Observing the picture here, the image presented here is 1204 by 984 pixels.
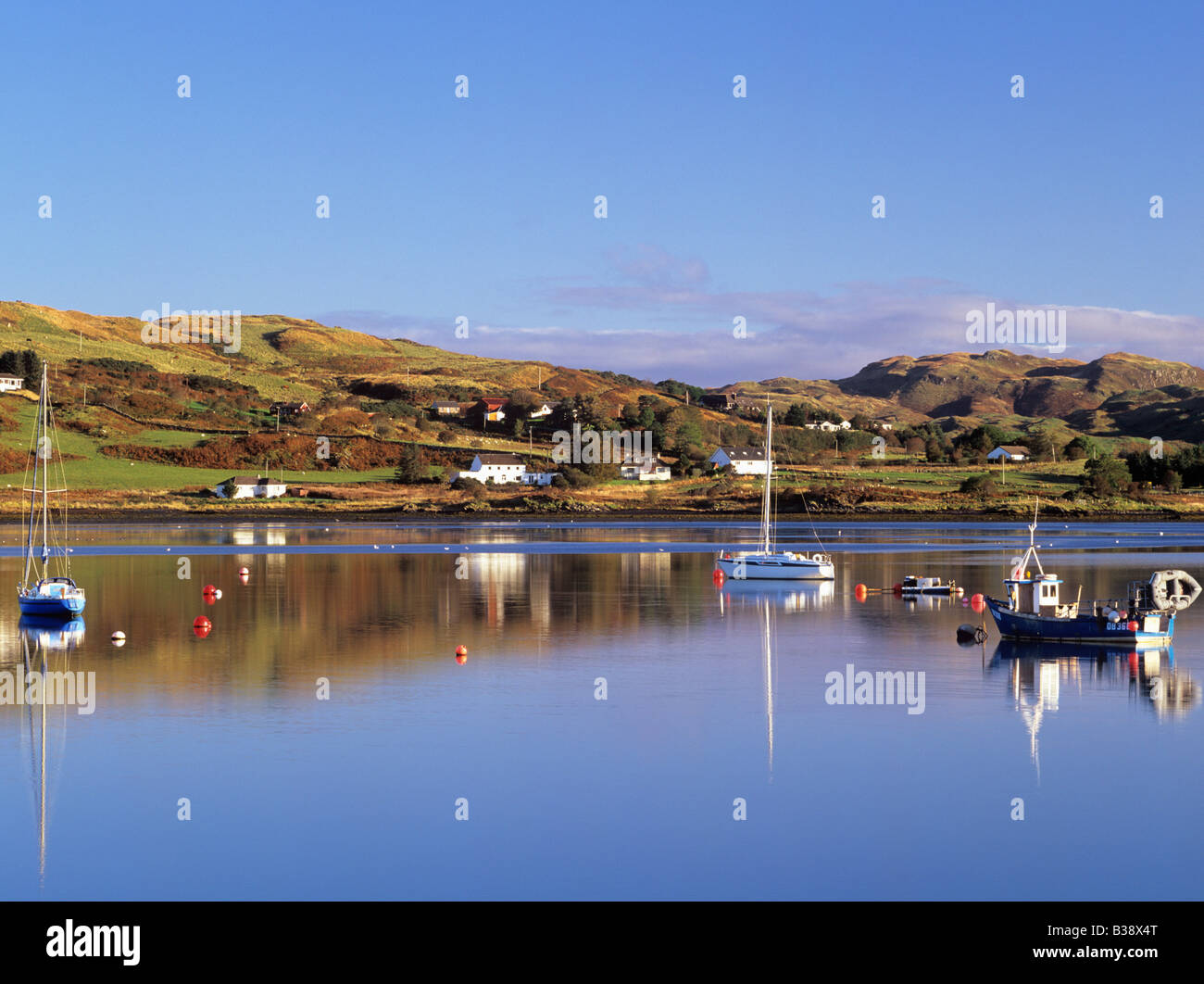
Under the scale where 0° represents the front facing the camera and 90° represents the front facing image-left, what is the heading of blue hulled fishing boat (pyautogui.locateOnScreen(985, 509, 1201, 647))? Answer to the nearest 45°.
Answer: approximately 90°
